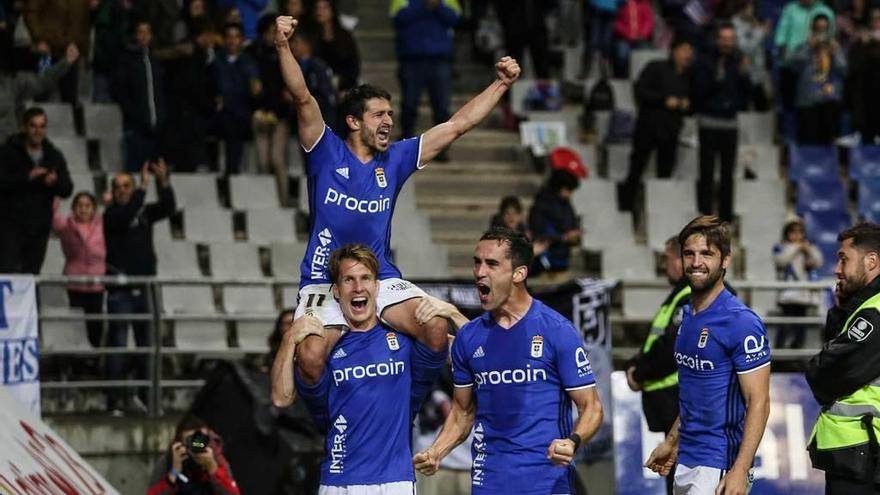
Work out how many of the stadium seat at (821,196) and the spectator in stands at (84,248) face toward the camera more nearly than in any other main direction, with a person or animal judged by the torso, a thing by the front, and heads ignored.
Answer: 2

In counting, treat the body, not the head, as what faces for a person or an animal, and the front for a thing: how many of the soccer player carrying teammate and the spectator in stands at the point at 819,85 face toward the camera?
2

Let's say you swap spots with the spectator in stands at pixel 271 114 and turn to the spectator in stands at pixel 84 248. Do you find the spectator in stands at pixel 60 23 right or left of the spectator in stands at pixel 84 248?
right

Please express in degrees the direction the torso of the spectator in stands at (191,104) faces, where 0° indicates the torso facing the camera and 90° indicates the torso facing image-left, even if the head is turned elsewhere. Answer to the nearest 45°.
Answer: approximately 315°

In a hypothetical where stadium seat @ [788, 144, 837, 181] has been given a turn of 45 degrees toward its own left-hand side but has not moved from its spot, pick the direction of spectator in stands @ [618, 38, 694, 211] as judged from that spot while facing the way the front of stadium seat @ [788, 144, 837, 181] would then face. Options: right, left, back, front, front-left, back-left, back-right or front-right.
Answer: right

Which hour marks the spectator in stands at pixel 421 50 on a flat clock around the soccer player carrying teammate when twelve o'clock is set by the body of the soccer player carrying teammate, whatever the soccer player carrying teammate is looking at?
The spectator in stands is roughly at 6 o'clock from the soccer player carrying teammate.

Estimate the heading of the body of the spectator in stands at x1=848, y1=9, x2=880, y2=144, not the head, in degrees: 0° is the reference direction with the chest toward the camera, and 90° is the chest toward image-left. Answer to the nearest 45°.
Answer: approximately 0°

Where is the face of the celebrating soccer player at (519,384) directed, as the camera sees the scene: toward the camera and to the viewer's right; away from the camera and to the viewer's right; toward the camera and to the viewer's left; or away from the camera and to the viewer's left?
toward the camera and to the viewer's left

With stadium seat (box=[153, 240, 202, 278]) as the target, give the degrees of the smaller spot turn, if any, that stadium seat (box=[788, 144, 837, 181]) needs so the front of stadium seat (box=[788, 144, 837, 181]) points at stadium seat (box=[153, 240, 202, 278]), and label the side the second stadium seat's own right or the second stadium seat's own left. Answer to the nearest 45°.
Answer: approximately 45° to the second stadium seat's own right

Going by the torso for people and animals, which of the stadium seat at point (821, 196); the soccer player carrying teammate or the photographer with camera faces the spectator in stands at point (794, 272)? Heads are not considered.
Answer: the stadium seat

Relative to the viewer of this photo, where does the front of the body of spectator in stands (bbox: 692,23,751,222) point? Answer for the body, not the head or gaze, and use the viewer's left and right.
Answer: facing the viewer
